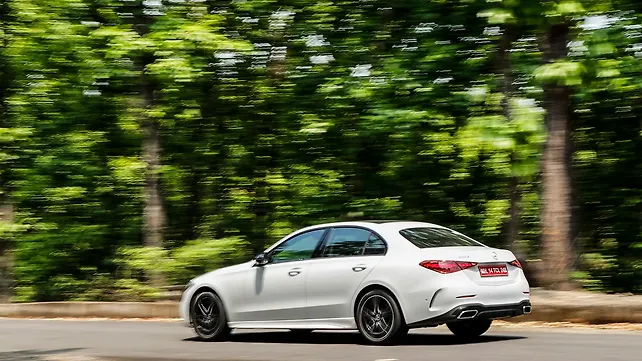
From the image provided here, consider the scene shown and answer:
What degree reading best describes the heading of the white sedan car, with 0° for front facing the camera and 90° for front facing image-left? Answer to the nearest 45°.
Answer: approximately 135°
